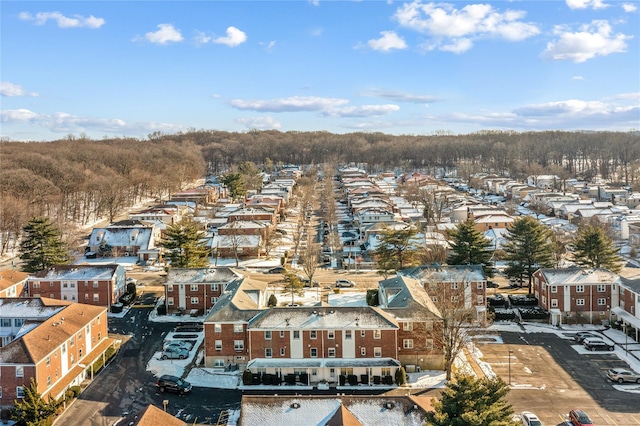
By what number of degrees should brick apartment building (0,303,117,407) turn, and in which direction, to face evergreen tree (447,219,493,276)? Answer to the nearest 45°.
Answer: approximately 45° to its left

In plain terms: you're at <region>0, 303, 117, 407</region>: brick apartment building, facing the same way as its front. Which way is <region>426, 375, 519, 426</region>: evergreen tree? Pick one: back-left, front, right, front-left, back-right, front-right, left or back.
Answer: front

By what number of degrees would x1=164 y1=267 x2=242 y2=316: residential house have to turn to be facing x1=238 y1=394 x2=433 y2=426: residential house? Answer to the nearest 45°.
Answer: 0° — it already faces it

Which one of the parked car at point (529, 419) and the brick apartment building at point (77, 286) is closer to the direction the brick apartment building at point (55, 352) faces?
the parked car

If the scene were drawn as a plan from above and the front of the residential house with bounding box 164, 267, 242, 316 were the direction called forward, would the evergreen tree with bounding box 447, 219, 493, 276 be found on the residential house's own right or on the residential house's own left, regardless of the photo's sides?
on the residential house's own left

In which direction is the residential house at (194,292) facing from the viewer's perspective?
toward the camera

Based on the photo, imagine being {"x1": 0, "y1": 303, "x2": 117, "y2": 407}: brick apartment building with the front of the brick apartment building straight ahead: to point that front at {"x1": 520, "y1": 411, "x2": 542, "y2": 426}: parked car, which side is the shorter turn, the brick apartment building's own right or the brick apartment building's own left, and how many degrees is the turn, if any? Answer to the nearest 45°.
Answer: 0° — it already faces it

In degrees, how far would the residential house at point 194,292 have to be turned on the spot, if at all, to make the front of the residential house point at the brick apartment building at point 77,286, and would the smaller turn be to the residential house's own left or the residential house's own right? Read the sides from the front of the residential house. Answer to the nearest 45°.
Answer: approximately 90° to the residential house's own right

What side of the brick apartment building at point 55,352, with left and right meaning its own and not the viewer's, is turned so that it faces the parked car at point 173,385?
front

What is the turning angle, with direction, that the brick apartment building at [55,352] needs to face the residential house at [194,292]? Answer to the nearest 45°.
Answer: approximately 90° to its left

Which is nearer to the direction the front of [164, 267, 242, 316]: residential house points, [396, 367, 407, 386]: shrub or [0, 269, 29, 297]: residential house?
the shrub

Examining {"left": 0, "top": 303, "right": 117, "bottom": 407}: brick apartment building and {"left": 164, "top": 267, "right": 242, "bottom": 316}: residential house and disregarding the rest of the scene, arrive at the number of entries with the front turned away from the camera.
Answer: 0

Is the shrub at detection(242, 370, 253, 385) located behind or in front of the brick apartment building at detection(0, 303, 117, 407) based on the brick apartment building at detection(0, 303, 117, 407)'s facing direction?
in front
